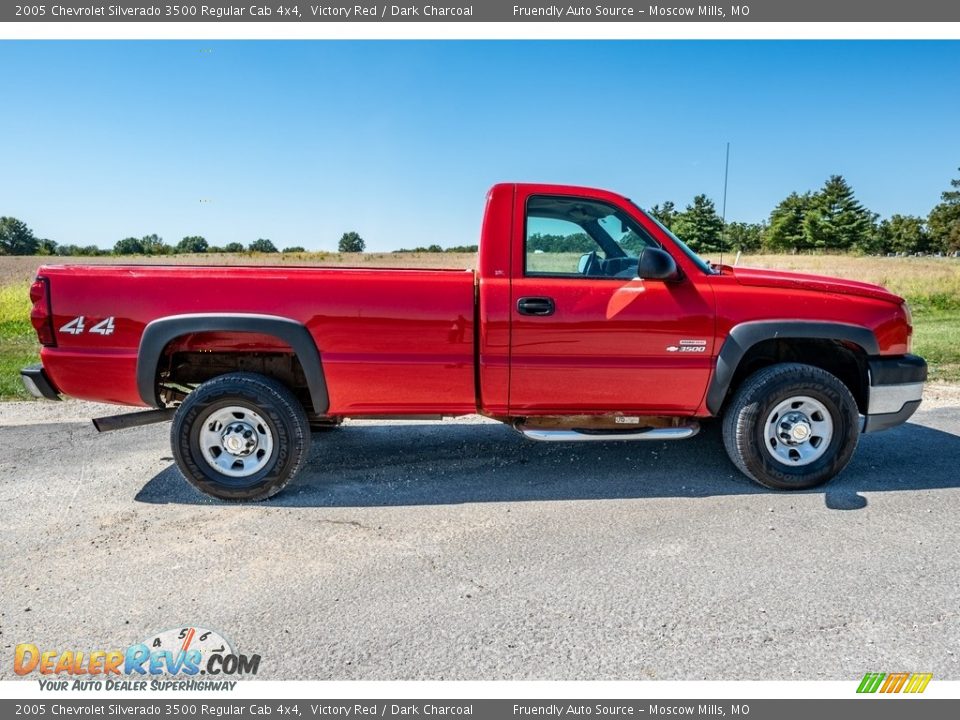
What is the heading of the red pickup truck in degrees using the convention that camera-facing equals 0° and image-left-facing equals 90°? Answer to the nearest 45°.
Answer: approximately 270°
